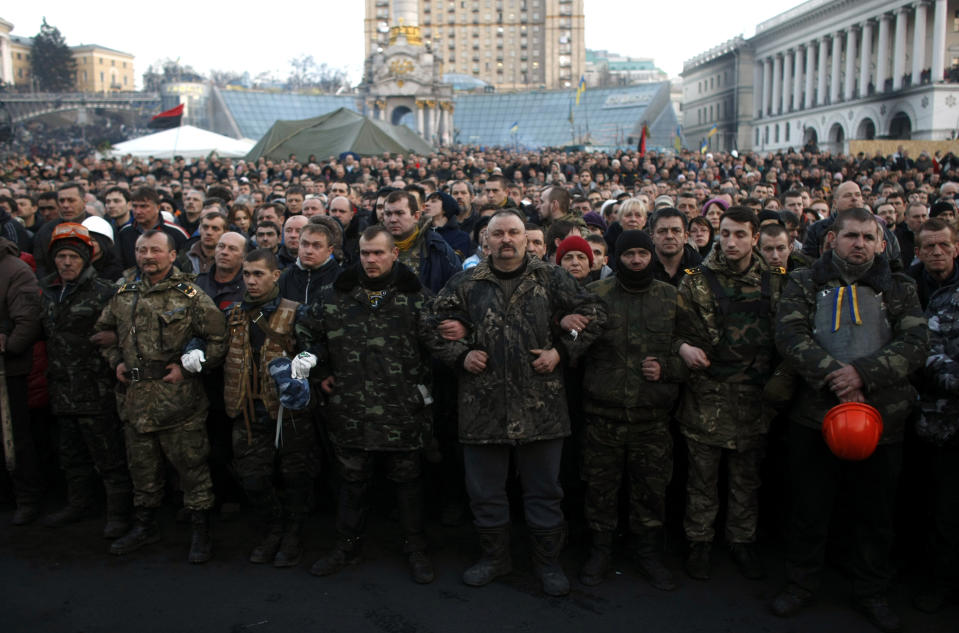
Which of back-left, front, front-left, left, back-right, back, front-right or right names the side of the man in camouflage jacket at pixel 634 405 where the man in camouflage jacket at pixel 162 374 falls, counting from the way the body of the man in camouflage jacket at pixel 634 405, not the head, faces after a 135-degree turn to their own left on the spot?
back-left

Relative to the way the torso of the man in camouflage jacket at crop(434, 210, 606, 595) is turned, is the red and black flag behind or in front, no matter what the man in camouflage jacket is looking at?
behind

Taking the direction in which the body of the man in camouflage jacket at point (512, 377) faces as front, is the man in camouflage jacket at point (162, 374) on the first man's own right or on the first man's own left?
on the first man's own right

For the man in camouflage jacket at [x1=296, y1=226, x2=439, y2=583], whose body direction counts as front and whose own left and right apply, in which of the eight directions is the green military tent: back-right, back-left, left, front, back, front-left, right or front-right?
back

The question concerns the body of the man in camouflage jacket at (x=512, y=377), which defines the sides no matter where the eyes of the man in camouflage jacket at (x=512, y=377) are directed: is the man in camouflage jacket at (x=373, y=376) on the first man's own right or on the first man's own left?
on the first man's own right

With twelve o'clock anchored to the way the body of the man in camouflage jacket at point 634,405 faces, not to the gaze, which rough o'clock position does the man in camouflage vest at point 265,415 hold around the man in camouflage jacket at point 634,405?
the man in camouflage vest at point 265,415 is roughly at 3 o'clock from the man in camouflage jacket at point 634,405.

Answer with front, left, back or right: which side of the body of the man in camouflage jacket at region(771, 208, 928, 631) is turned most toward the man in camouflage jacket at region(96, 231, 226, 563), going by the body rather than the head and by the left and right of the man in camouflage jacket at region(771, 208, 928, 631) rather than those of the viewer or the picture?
right

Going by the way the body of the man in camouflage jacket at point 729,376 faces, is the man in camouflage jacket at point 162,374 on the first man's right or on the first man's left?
on the first man's right
